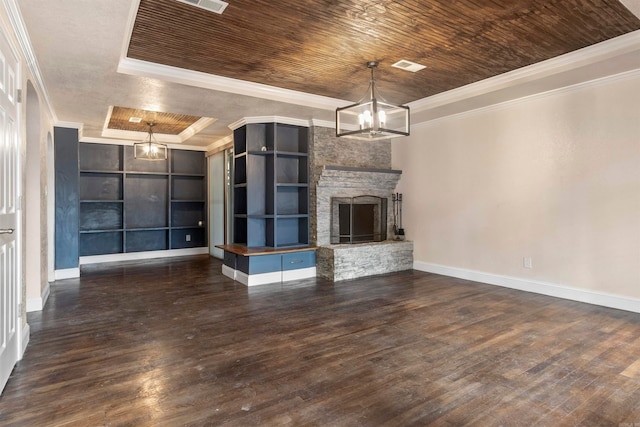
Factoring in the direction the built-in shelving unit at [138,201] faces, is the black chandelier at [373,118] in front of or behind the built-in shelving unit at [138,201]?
in front

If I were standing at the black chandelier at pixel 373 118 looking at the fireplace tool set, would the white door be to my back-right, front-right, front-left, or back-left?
back-left

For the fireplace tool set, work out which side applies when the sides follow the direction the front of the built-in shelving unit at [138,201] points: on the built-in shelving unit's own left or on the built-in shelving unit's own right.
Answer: on the built-in shelving unit's own left

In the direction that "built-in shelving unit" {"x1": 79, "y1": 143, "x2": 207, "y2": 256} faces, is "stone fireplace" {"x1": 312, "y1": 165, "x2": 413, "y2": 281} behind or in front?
in front

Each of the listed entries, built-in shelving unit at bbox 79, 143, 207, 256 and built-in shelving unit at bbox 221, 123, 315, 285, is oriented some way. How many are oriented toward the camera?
2

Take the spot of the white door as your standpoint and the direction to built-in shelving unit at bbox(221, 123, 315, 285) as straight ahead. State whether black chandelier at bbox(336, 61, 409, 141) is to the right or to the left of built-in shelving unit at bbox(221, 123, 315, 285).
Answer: right

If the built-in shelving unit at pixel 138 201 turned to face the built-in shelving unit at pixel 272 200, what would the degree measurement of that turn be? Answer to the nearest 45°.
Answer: approximately 45° to its left

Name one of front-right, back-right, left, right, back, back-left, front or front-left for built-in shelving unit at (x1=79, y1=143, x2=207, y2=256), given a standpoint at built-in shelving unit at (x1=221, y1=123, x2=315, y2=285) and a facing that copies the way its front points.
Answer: back-right

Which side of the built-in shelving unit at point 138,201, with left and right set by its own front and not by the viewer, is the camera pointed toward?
front

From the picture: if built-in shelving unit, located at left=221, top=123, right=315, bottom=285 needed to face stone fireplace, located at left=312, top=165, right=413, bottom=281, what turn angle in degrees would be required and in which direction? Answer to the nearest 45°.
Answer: approximately 90° to its left

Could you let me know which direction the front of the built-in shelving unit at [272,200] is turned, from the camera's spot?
facing the viewer
